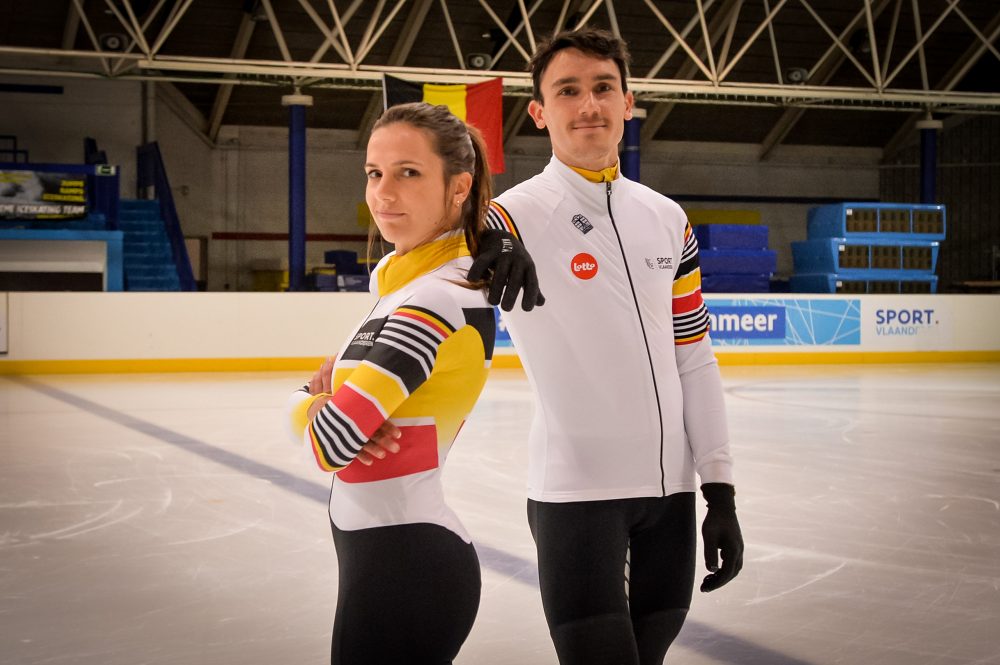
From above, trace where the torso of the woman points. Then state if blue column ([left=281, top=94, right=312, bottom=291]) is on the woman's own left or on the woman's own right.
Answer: on the woman's own right

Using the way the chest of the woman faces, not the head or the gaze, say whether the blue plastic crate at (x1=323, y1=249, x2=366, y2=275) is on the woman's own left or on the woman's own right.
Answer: on the woman's own right

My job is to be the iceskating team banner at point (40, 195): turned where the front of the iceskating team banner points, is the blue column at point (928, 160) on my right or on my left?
on my left

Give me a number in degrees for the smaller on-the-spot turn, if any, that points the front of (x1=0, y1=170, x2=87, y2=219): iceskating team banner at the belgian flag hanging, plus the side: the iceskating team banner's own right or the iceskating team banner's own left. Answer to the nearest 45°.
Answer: approximately 45° to the iceskating team banner's own left

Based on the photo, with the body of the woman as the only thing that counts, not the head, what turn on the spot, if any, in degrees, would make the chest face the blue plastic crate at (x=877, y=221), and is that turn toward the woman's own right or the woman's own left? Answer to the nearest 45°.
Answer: approximately 135° to the woman's own right

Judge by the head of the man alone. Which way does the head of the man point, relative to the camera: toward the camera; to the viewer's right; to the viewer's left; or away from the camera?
toward the camera

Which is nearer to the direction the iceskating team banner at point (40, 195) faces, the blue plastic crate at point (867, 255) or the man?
the man

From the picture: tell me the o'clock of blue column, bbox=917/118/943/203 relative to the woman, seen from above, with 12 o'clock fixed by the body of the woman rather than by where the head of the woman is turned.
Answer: The blue column is roughly at 4 o'clock from the woman.

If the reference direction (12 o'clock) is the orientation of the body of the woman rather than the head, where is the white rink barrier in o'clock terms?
The white rink barrier is roughly at 3 o'clock from the woman.

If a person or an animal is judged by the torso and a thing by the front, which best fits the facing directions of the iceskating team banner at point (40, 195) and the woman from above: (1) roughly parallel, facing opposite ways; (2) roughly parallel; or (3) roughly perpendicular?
roughly perpendicular

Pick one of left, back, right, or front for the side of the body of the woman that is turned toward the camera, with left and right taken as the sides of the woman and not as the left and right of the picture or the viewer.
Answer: left

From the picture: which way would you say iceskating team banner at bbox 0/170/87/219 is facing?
toward the camera

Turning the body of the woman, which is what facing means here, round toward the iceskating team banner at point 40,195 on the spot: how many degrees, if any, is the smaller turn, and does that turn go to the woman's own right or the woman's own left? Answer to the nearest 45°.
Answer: approximately 90° to the woman's own right

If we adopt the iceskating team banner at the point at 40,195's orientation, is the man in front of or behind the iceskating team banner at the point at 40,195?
in front

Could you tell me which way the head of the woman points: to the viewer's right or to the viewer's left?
to the viewer's left
